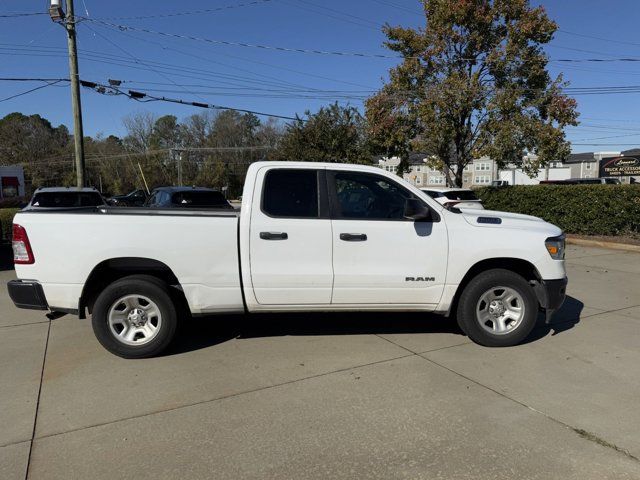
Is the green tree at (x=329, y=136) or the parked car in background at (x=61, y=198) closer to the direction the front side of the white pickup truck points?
the green tree

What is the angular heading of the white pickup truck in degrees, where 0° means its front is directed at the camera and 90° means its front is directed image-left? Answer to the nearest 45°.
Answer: approximately 270°

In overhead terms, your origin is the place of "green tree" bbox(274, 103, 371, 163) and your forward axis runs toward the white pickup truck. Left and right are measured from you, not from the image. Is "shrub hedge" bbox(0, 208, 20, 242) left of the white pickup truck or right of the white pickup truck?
right

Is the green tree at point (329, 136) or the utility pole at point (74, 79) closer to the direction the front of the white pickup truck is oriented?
the green tree

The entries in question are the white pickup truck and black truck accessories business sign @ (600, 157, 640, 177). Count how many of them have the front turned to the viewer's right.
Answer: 1

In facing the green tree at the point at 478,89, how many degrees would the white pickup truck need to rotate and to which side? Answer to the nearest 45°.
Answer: approximately 45° to its left

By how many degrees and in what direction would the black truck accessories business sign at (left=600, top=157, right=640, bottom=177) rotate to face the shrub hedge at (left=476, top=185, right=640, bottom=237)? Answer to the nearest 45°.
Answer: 0° — it already faces it

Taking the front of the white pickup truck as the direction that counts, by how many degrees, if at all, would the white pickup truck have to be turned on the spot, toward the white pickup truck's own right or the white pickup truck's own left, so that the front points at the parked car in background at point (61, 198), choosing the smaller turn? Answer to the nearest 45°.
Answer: approximately 135° to the white pickup truck's own left

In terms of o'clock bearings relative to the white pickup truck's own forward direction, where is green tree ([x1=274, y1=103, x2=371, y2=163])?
The green tree is roughly at 9 o'clock from the white pickup truck.

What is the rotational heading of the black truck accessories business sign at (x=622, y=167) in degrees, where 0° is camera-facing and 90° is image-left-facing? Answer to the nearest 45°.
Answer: approximately 0°

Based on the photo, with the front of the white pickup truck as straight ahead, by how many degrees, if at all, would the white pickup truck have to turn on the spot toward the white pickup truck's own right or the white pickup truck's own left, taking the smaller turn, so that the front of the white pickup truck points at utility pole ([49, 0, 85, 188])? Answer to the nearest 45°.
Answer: approximately 135° to the white pickup truck's own left
